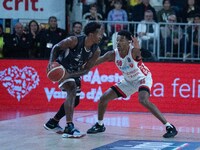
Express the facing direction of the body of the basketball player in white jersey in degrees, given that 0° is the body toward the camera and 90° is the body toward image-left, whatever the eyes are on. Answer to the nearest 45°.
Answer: approximately 45°

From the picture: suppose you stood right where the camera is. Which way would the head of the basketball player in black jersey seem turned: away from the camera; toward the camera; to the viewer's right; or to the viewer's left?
to the viewer's right

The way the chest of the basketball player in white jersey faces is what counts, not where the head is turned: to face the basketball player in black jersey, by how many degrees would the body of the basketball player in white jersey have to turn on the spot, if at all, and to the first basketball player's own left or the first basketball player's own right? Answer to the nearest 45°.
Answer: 0° — they already face them

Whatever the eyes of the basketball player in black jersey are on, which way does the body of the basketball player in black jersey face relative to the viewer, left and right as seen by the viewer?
facing the viewer and to the right of the viewer

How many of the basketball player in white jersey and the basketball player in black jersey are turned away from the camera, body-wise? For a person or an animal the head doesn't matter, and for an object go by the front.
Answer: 0
